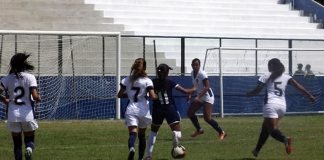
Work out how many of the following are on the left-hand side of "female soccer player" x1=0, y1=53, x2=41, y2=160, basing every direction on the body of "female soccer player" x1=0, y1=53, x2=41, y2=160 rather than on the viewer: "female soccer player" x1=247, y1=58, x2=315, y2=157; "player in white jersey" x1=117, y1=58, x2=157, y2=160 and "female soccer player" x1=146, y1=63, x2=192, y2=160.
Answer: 0

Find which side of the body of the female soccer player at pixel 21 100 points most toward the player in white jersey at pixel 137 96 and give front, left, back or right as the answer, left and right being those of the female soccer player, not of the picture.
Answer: right

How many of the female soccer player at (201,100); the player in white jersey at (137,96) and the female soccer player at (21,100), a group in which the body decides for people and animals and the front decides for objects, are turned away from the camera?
2

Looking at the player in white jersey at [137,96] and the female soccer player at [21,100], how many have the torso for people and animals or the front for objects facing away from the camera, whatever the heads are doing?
2

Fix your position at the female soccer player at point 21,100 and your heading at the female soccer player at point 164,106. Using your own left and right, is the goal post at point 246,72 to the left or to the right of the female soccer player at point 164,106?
left

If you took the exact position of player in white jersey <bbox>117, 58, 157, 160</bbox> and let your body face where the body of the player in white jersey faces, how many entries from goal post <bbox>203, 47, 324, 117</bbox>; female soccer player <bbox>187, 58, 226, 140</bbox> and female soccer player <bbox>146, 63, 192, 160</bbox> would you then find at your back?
0

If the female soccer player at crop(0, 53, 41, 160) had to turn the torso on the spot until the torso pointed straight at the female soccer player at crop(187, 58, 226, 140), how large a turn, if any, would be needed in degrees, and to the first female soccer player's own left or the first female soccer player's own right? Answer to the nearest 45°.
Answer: approximately 45° to the first female soccer player's own right

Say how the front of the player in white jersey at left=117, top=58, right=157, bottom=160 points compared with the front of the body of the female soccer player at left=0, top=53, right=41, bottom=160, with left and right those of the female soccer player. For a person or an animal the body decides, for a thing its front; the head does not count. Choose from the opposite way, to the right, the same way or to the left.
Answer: the same way

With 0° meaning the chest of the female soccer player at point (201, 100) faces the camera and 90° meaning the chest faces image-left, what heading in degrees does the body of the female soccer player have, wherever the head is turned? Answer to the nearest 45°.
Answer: approximately 45°

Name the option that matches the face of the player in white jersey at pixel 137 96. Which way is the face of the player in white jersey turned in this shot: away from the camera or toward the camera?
away from the camera

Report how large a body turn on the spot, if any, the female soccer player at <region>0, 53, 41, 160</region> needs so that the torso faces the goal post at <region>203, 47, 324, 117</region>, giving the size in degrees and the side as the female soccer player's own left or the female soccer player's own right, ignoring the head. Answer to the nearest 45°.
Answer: approximately 45° to the female soccer player's own right

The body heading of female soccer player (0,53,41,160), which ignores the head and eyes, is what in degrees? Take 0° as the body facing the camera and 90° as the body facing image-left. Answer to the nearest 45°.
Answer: approximately 180°

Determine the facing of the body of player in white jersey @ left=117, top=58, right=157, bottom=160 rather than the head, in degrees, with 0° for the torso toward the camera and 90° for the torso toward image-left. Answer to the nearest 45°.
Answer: approximately 180°

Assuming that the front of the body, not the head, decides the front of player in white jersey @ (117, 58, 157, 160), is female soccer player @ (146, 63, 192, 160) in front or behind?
in front
